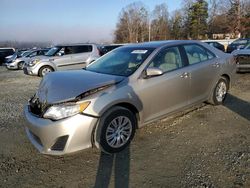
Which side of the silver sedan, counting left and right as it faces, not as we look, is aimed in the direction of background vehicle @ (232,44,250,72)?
back

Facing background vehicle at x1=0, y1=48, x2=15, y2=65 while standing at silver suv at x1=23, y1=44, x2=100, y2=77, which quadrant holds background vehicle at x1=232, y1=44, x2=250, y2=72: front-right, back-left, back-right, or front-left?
back-right

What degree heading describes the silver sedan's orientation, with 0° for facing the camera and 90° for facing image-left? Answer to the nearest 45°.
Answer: approximately 45°

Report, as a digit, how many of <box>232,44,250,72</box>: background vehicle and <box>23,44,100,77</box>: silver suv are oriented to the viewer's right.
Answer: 0

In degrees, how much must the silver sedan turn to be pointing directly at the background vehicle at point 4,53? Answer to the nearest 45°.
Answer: approximately 90° to its right

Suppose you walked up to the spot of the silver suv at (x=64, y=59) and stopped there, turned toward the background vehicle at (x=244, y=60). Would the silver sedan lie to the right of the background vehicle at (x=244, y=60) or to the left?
right

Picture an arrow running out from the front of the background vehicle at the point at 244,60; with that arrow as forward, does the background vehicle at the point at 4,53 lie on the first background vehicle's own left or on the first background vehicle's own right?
on the first background vehicle's own right

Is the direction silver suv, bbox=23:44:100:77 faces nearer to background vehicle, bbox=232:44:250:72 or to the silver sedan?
the silver sedan

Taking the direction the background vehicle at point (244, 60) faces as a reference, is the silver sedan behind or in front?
in front

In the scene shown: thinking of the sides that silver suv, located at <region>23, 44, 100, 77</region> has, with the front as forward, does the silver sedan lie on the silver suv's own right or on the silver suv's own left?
on the silver suv's own left

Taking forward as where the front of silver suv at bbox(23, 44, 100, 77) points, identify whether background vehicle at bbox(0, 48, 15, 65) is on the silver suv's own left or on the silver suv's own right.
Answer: on the silver suv's own right

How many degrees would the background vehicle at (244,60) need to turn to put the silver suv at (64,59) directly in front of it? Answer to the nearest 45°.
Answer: approximately 45° to its right

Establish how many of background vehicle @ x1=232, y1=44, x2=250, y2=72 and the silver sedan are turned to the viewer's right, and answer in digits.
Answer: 0
